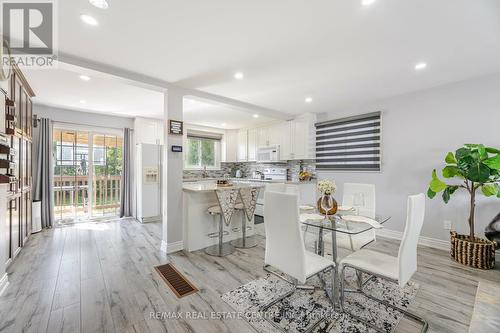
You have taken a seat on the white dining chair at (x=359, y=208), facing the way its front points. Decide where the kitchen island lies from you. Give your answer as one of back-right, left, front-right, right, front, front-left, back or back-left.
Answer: front-right

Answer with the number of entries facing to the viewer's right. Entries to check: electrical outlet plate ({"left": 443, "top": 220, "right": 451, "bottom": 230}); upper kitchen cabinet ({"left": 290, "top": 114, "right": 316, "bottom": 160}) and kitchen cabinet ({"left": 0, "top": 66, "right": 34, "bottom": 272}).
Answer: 1

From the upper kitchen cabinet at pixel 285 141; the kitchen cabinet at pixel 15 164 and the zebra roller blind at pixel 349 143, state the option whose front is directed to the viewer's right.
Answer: the kitchen cabinet

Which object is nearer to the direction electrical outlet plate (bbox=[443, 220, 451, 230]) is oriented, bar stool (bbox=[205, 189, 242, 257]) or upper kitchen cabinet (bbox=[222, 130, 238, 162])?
the bar stool

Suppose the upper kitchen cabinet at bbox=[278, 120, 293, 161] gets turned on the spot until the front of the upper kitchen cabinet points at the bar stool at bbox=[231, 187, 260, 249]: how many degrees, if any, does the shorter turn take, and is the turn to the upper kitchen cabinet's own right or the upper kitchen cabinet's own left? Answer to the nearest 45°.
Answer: approximately 45° to the upper kitchen cabinet's own left

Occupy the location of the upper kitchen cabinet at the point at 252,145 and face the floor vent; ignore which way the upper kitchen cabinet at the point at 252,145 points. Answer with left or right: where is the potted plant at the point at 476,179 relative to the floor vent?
left

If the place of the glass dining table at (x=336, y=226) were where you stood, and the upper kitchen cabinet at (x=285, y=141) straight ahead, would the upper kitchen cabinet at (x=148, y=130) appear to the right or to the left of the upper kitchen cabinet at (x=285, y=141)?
left

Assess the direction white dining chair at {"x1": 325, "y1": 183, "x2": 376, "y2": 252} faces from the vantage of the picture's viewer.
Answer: facing the viewer and to the left of the viewer

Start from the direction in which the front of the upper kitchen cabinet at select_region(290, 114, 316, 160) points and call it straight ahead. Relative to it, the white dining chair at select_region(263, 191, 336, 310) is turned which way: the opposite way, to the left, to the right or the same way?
the opposite way

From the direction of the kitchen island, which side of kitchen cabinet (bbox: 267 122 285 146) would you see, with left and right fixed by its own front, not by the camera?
front

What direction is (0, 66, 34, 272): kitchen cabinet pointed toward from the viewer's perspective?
to the viewer's right

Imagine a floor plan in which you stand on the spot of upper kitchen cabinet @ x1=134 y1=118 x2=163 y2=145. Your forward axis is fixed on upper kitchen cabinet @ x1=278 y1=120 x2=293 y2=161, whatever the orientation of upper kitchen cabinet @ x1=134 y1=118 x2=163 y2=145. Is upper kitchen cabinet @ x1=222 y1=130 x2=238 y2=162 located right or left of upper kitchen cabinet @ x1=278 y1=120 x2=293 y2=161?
left

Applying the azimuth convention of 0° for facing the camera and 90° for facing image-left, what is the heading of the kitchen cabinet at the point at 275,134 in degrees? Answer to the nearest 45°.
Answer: approximately 45°
